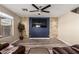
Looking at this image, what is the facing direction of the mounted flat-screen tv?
toward the camera
